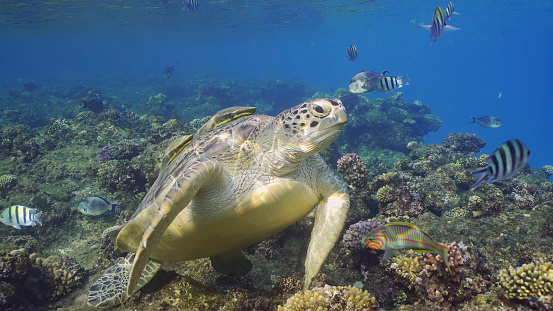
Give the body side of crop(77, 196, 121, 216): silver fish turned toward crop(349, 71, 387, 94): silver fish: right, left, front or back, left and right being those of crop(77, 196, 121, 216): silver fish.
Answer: back

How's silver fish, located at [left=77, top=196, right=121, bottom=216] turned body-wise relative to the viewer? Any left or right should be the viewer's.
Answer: facing to the left of the viewer

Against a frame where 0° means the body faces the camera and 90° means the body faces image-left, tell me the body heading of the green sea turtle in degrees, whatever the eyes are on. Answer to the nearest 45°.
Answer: approximately 315°

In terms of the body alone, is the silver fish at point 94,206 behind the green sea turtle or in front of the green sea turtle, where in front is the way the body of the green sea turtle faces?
behind

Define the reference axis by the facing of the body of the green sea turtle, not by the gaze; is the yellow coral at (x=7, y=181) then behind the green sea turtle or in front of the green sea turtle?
behind

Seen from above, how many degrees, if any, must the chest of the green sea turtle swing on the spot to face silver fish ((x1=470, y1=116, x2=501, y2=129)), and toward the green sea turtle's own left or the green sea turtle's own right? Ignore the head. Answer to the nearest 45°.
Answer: approximately 90° to the green sea turtle's own left
